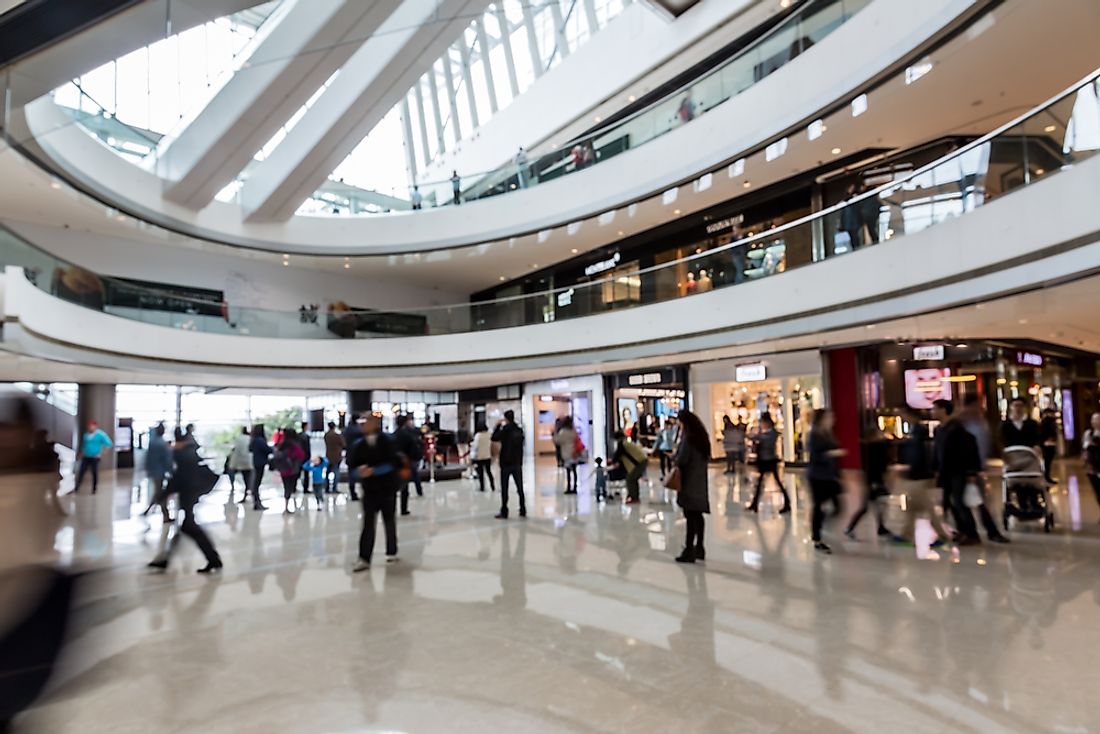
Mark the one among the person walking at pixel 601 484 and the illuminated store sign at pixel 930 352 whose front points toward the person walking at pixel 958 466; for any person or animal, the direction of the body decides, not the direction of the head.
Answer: the illuminated store sign

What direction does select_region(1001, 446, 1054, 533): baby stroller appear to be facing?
toward the camera

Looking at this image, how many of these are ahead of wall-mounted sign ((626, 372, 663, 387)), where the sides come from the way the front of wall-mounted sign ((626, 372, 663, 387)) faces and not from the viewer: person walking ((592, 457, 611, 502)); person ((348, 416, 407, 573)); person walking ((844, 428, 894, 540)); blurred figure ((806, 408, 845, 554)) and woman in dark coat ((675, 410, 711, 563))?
5

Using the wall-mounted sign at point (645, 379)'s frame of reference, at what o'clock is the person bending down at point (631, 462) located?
The person bending down is roughly at 12 o'clock from the wall-mounted sign.

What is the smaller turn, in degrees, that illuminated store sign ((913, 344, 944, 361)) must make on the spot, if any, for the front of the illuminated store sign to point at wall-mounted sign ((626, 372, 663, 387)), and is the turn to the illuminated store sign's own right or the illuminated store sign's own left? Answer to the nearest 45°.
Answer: approximately 90° to the illuminated store sign's own right

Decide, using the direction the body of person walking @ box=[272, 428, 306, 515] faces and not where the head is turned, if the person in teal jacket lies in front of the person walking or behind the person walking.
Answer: in front

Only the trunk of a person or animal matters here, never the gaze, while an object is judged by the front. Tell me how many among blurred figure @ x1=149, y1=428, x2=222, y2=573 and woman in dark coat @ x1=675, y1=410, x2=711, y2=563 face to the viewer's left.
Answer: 2

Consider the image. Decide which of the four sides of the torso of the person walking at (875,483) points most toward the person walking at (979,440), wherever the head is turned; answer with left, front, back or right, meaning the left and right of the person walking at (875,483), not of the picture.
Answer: front

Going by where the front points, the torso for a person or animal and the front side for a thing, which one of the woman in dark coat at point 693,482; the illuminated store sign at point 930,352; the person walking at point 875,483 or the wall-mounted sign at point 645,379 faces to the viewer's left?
the woman in dark coat

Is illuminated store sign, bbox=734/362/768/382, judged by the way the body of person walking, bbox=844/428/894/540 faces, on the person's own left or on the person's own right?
on the person's own left

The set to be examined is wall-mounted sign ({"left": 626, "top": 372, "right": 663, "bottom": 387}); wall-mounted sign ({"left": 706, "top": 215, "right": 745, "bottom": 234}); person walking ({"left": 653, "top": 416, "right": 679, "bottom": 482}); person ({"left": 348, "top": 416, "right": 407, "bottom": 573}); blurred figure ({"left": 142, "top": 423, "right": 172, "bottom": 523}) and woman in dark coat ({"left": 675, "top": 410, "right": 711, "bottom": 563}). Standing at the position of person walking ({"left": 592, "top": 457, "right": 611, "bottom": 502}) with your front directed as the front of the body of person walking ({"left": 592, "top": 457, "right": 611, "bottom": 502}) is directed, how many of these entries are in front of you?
3

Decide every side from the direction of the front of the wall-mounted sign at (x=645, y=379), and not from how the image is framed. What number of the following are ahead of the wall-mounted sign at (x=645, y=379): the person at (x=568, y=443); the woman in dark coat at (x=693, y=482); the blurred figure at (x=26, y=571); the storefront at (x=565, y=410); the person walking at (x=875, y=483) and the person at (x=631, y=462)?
5

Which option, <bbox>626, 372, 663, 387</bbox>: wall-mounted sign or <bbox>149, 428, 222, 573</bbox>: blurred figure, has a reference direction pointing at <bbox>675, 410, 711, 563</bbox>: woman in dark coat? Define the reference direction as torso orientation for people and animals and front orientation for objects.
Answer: the wall-mounted sign

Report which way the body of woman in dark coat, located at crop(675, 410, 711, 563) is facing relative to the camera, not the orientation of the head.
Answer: to the viewer's left

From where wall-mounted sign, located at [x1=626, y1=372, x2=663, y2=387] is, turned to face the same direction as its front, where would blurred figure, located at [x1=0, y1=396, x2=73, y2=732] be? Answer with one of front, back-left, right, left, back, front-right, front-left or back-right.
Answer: front
